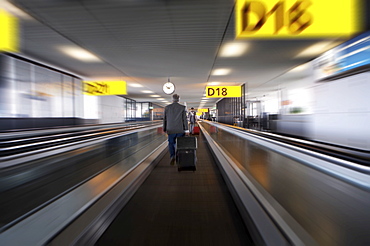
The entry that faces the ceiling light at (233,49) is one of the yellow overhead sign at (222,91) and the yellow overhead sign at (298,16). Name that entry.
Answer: the yellow overhead sign at (222,91)

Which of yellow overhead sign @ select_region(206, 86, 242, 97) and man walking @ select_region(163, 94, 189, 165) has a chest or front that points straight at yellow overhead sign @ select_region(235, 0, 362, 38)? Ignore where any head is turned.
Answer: yellow overhead sign @ select_region(206, 86, 242, 97)

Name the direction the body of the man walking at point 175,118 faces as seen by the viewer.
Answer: away from the camera

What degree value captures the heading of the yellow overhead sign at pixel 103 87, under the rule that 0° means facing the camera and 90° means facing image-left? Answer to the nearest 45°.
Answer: approximately 0°

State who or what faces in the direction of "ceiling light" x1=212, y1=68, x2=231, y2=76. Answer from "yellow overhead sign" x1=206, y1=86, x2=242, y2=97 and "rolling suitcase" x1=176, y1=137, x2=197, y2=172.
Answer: the yellow overhead sign
